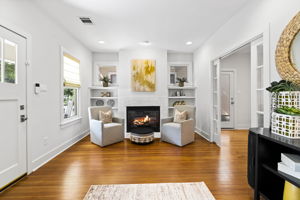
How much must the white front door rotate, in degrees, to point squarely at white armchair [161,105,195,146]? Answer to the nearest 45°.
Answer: approximately 45° to its left

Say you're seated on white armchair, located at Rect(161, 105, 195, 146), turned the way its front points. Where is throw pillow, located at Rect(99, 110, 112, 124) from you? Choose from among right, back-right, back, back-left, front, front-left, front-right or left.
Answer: front-right

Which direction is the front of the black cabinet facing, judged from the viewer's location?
facing the viewer and to the left of the viewer

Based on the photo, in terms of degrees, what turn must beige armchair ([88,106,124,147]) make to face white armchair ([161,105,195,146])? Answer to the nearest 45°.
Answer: approximately 45° to its left

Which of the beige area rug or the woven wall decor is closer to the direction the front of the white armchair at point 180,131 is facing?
the beige area rug

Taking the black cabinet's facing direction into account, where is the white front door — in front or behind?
in front

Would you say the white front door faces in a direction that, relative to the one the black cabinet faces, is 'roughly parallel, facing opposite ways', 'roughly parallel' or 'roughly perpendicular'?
roughly parallel, facing opposite ways

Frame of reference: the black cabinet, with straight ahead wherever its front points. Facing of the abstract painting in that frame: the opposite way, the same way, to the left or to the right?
to the left

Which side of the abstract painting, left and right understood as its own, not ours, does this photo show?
front

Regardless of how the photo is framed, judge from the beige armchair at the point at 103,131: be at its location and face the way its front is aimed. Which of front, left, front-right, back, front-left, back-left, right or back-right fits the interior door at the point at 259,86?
front

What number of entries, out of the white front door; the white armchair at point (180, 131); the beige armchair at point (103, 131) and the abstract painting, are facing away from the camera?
0

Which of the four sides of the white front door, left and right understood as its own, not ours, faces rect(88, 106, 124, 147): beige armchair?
left

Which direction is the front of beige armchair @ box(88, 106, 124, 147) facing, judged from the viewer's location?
facing the viewer and to the right of the viewer

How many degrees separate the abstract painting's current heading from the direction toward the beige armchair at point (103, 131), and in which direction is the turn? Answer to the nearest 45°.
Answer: approximately 45° to its right

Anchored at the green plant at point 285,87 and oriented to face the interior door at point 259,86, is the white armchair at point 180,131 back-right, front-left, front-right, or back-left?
front-left
